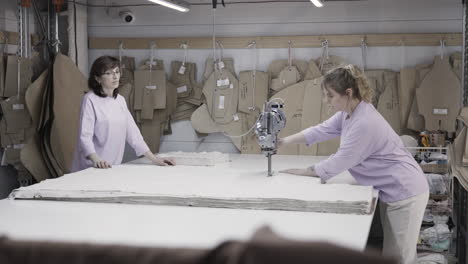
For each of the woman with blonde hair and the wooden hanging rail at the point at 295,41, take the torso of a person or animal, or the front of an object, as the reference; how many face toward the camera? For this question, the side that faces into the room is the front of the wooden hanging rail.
1

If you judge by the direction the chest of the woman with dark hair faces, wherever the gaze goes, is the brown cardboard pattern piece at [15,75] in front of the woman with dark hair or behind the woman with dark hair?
behind

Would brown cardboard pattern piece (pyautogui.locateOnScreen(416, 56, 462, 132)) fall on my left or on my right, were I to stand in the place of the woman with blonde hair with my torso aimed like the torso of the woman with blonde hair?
on my right

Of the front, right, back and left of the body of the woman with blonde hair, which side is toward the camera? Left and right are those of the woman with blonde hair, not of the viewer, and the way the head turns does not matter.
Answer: left

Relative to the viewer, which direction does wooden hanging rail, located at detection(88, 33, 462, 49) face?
toward the camera

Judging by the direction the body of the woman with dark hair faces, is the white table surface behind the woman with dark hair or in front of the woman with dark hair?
in front

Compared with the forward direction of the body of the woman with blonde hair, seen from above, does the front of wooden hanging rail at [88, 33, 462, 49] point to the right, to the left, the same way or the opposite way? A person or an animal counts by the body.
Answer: to the left

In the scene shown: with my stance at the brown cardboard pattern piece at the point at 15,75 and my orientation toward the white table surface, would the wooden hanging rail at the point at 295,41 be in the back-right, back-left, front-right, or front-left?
front-left

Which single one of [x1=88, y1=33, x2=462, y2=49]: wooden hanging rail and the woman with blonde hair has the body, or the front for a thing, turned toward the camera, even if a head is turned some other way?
the wooden hanging rail

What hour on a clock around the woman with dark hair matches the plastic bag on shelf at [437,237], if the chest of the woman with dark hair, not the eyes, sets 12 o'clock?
The plastic bag on shelf is roughly at 11 o'clock from the woman with dark hair.

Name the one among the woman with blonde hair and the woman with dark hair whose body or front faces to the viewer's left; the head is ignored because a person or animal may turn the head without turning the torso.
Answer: the woman with blonde hair

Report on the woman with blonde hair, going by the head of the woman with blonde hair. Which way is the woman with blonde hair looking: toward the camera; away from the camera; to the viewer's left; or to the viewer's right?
to the viewer's left

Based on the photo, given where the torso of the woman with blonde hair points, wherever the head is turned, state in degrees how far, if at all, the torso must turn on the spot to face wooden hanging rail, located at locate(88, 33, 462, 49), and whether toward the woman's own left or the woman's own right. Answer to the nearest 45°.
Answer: approximately 90° to the woman's own right

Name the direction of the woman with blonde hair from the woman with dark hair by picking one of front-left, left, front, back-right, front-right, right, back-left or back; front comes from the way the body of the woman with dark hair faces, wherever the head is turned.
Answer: front
